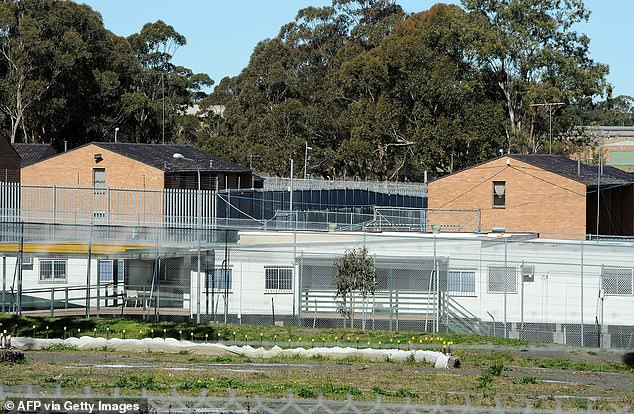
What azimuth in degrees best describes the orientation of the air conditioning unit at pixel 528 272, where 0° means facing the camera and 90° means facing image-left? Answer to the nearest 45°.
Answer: approximately 0°

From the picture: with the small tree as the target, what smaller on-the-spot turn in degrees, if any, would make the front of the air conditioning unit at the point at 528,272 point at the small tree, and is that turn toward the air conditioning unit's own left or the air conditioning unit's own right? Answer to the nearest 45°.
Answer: approximately 45° to the air conditioning unit's own right

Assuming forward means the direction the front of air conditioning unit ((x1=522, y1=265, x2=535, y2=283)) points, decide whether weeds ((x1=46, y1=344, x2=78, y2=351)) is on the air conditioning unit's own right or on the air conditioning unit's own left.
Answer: on the air conditioning unit's own right

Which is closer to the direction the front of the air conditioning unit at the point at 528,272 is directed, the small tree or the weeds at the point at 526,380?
the weeds

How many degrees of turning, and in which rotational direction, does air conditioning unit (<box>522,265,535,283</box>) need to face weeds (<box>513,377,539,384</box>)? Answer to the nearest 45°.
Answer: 0° — it already faces it

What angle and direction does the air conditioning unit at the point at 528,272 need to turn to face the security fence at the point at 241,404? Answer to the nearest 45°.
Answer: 0° — it already faces it
